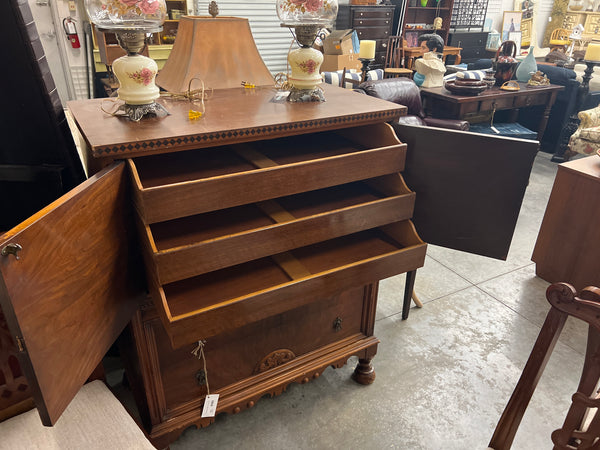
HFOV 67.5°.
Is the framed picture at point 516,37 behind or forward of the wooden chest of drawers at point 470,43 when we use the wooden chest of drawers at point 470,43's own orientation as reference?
behind

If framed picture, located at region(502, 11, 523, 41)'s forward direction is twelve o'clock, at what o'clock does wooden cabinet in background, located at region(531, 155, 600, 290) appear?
The wooden cabinet in background is roughly at 12 o'clock from the framed picture.

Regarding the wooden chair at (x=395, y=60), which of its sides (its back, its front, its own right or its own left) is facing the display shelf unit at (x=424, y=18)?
back

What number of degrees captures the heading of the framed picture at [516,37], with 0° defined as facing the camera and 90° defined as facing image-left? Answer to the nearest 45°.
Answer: approximately 0°

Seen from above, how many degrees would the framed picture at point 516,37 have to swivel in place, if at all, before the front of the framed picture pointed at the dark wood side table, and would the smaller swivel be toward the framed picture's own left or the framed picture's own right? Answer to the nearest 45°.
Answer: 0° — it already faces it
